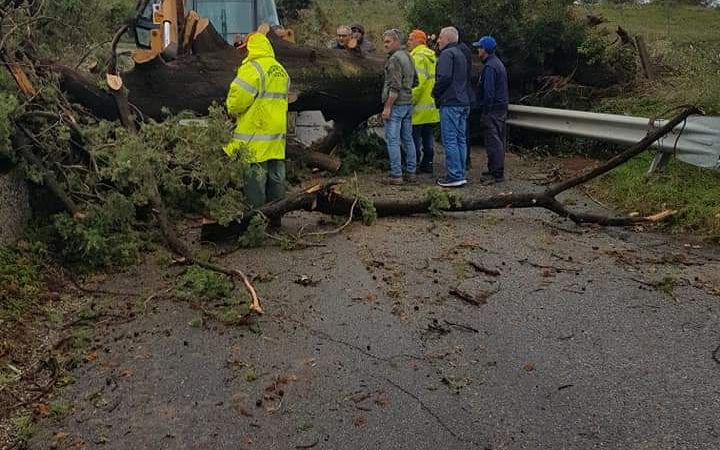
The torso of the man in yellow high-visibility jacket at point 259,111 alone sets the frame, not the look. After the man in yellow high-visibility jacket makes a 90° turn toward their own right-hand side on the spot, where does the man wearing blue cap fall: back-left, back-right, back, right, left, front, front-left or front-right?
front

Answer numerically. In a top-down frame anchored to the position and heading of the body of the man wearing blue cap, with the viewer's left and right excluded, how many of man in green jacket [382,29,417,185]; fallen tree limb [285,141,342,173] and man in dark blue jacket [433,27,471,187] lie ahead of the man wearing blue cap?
3

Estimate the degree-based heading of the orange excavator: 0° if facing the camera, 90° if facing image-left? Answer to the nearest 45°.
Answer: approximately 0°

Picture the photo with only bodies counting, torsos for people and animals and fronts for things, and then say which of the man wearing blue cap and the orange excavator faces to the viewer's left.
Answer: the man wearing blue cap

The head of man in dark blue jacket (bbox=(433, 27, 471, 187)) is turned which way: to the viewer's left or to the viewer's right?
to the viewer's left

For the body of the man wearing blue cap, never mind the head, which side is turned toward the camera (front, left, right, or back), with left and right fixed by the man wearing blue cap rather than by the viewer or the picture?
left

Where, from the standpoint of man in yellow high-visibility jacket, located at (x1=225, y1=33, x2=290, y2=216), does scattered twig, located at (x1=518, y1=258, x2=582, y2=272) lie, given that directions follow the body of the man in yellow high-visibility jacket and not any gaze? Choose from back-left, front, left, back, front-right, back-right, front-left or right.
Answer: back

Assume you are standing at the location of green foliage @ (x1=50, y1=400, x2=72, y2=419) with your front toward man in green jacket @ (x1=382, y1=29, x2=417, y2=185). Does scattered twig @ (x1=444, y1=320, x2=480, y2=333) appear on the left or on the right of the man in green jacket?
right

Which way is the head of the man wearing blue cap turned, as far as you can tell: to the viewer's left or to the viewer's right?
to the viewer's left
